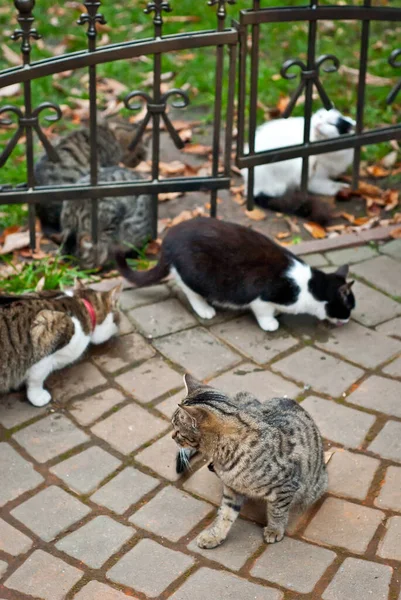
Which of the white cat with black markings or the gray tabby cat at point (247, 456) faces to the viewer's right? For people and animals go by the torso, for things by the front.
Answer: the white cat with black markings

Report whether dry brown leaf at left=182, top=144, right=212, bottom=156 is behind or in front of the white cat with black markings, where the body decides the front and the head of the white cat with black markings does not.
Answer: behind

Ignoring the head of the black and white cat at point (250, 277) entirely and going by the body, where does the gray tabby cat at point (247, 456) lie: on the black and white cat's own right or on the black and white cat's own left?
on the black and white cat's own right

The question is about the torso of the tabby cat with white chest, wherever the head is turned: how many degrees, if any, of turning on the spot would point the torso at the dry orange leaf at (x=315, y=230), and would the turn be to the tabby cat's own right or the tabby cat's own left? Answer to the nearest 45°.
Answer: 0° — it already faces it

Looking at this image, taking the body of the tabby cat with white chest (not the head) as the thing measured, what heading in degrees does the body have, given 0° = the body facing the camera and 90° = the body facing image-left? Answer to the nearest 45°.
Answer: approximately 225°

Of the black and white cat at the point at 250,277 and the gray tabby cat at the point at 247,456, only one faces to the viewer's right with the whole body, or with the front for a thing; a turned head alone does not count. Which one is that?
the black and white cat

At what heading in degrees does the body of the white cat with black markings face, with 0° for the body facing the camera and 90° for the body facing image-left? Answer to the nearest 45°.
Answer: approximately 270°

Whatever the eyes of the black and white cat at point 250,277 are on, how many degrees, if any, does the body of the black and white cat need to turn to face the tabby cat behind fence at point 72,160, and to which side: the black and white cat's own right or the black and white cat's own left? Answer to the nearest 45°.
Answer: approximately 135° to the black and white cat's own left

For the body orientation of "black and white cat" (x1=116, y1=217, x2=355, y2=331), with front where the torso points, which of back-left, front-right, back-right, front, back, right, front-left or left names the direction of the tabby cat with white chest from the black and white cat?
back-right

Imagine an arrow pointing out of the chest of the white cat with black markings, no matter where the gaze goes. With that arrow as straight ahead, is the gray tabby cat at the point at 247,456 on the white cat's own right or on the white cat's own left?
on the white cat's own right
